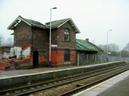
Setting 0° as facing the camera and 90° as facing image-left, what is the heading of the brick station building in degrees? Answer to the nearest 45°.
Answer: approximately 315°

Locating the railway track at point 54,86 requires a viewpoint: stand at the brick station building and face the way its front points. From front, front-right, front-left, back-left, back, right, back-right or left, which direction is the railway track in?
front-right
